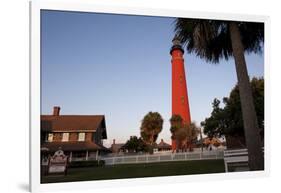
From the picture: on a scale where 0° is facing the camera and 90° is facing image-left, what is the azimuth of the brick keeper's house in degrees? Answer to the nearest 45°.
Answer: approximately 0°

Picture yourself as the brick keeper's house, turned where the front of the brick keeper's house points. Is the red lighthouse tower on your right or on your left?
on your left

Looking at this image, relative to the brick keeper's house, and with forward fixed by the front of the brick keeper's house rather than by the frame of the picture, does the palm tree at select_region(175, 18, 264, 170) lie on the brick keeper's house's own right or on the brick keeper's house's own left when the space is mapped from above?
on the brick keeper's house's own left
